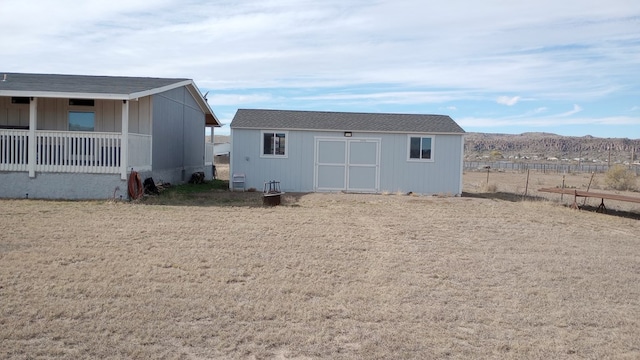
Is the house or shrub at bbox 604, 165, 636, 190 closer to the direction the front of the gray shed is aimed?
the house

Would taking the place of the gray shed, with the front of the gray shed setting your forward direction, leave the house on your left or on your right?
on your right

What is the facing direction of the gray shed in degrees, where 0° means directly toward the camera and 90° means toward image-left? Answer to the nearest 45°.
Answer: approximately 0°

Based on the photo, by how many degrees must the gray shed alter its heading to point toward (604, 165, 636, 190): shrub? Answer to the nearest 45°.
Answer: approximately 135° to its left
